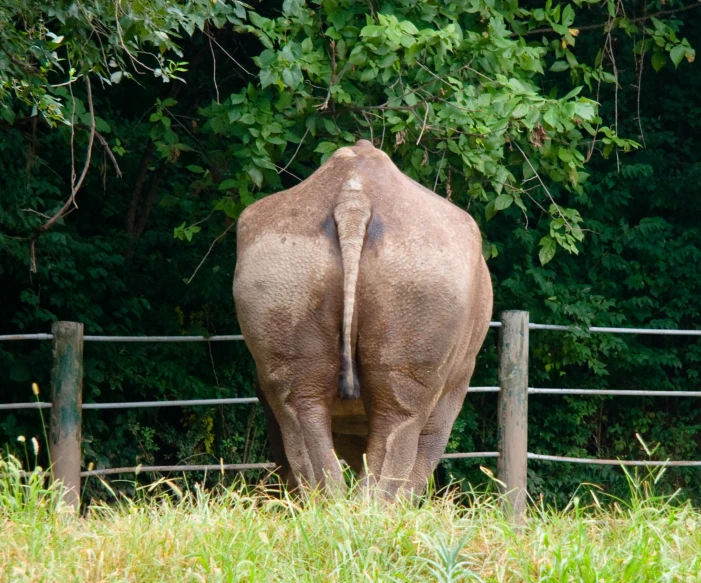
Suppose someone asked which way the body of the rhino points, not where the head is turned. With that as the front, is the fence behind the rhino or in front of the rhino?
in front

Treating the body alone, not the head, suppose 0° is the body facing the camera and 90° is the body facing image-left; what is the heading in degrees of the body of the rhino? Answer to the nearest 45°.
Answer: approximately 180°
